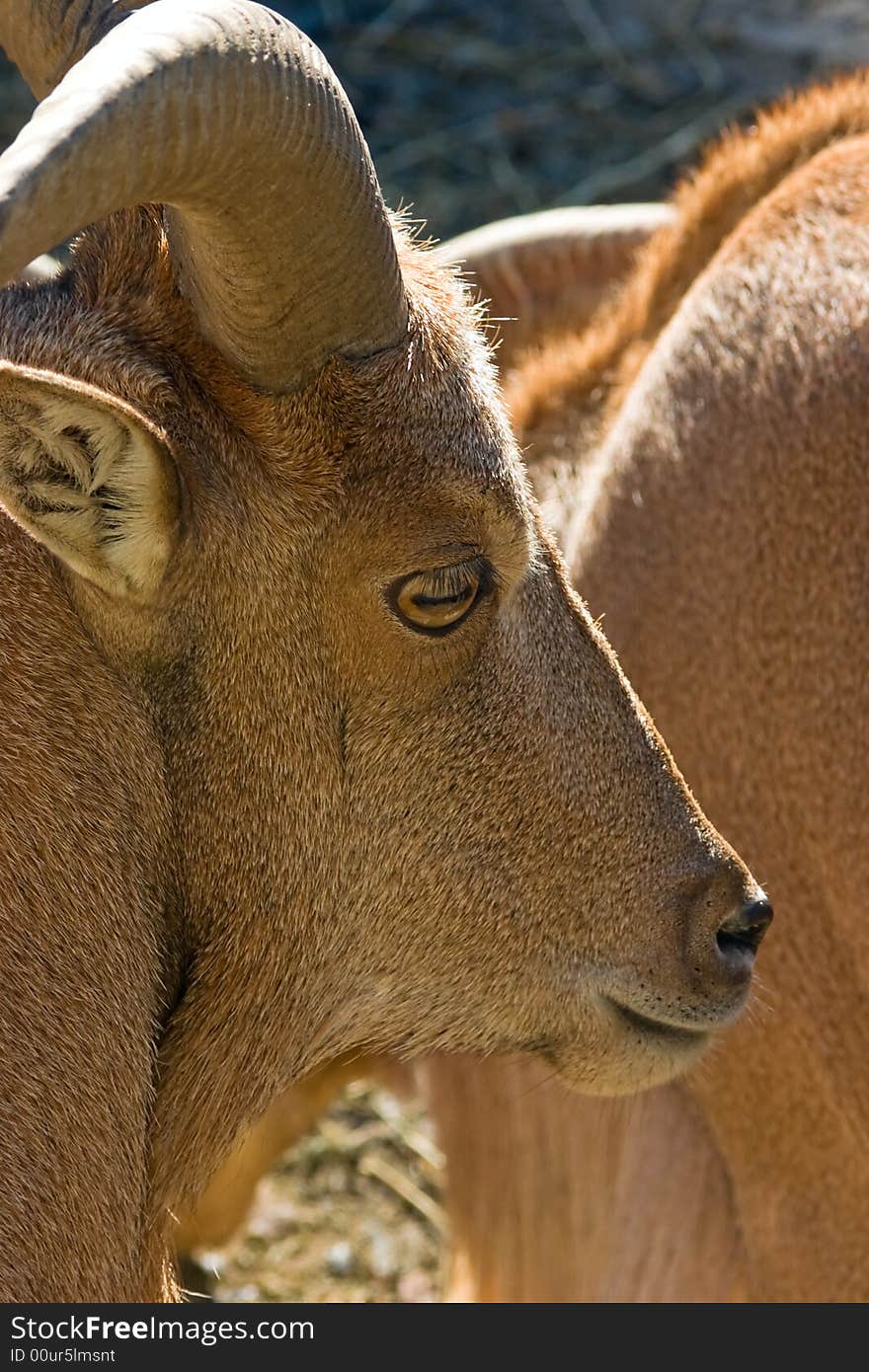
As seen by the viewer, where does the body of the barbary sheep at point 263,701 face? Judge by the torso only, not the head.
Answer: to the viewer's right

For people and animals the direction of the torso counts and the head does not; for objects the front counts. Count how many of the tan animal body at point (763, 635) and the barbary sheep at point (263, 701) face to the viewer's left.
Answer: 1

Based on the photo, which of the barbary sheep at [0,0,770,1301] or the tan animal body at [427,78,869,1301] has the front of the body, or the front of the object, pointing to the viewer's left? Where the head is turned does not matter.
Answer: the tan animal body

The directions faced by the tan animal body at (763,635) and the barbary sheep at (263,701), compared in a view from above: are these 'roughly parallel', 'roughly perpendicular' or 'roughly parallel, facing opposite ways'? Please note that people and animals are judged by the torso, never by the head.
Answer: roughly parallel, facing opposite ways

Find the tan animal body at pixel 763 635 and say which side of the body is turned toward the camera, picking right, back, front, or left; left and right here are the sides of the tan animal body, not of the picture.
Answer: left

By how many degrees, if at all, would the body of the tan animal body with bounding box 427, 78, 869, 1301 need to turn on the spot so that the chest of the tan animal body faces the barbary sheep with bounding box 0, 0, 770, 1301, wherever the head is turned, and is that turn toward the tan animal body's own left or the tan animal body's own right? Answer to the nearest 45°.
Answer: approximately 45° to the tan animal body's own left
